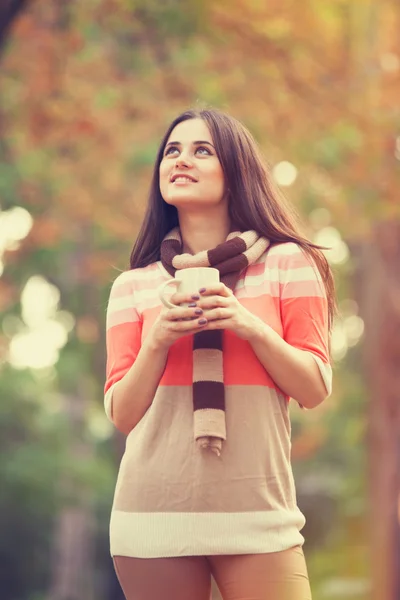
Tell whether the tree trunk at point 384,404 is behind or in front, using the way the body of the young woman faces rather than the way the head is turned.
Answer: behind

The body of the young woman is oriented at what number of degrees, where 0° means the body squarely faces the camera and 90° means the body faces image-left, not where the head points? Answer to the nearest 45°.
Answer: approximately 0°
